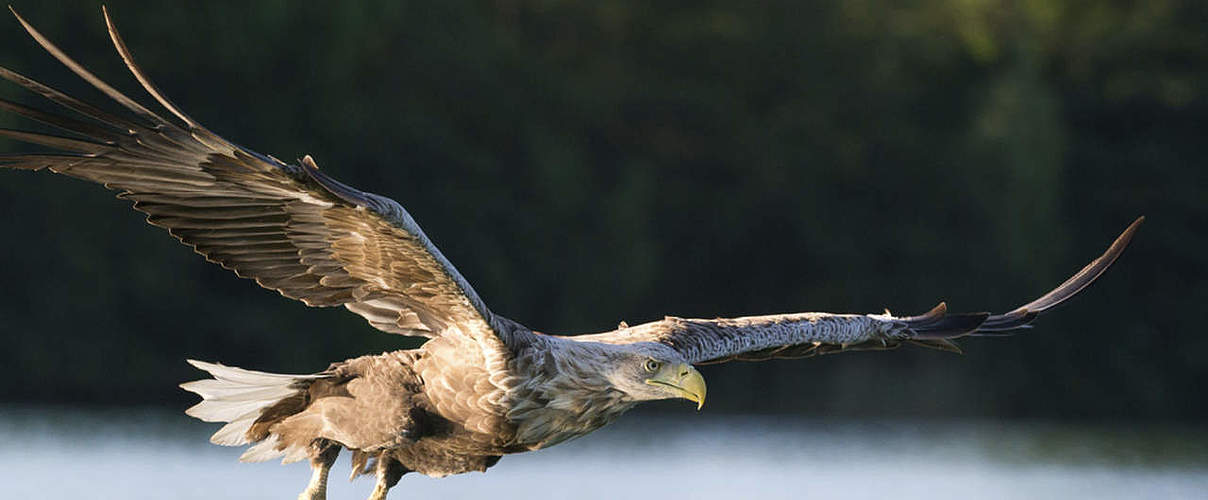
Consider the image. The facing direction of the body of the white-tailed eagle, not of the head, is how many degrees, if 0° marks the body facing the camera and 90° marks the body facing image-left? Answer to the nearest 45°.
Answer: approximately 315°
